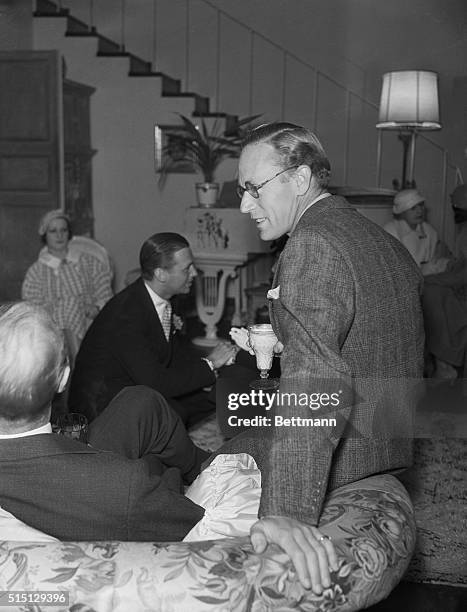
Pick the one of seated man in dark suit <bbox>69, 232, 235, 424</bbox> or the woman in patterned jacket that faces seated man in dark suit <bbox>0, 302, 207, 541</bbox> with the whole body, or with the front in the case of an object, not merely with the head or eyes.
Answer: the woman in patterned jacket

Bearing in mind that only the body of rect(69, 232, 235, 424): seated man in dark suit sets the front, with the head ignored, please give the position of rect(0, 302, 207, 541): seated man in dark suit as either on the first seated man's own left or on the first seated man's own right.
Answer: on the first seated man's own right

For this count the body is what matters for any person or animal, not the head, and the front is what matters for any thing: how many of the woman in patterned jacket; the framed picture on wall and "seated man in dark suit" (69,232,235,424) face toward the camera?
2

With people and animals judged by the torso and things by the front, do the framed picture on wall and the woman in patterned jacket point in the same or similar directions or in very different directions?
same or similar directions

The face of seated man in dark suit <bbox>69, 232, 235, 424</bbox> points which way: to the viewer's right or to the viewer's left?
to the viewer's right

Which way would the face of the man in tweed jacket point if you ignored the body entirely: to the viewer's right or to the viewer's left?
to the viewer's left

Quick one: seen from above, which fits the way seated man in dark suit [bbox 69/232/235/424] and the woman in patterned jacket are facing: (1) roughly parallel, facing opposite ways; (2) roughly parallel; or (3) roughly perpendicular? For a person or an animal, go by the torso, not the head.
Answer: roughly perpendicular

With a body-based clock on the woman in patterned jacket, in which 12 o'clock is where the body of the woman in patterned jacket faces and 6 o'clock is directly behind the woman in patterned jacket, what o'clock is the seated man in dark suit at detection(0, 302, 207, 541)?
The seated man in dark suit is roughly at 12 o'clock from the woman in patterned jacket.

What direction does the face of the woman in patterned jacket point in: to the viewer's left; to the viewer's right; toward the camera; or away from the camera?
toward the camera

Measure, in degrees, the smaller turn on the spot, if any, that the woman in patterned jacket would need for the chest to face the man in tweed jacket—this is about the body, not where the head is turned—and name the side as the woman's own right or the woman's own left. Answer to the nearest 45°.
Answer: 0° — they already face them

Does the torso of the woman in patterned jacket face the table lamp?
no

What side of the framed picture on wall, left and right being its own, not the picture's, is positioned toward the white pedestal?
front

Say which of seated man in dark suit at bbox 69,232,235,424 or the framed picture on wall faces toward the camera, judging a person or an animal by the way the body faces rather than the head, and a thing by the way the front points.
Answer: the framed picture on wall

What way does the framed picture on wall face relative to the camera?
toward the camera

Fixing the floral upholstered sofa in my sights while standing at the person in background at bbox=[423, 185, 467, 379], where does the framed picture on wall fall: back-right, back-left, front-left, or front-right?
back-right

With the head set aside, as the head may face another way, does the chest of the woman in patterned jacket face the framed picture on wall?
no

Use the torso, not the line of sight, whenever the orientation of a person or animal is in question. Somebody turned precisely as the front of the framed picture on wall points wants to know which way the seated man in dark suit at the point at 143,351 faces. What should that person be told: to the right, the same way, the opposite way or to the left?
to the left

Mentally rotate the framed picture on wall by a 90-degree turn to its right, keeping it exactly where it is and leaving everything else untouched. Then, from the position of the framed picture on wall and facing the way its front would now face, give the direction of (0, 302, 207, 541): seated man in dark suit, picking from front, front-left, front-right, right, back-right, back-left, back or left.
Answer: left

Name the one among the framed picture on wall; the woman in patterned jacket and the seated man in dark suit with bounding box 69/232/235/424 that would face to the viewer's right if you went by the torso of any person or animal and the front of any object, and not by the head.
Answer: the seated man in dark suit

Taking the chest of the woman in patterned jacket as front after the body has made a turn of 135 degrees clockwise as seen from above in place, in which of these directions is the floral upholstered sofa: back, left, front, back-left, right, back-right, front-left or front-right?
back-left

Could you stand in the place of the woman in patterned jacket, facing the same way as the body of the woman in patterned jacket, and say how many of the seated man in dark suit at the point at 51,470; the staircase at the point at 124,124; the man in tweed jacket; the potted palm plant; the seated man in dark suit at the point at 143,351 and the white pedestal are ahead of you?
3

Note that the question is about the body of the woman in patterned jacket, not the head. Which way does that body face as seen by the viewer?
toward the camera
